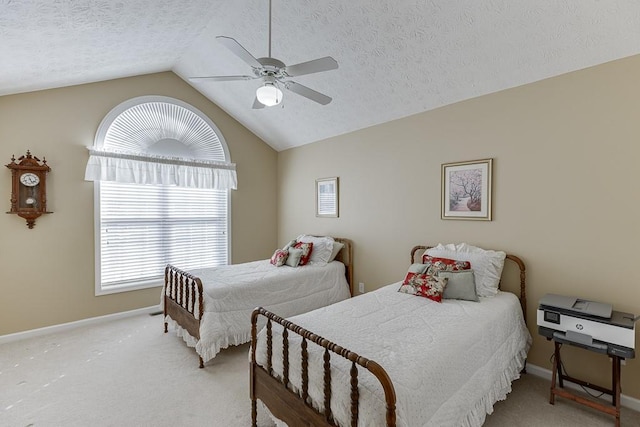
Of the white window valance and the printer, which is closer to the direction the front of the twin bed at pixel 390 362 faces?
the white window valance

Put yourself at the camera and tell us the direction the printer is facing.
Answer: facing the viewer and to the left of the viewer

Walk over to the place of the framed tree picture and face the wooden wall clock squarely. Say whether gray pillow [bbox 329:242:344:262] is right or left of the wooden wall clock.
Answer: right

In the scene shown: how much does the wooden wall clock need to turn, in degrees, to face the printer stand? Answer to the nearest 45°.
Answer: approximately 45° to its left

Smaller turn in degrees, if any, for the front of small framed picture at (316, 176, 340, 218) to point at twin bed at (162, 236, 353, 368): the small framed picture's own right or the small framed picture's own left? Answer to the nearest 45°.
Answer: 0° — it already faces it

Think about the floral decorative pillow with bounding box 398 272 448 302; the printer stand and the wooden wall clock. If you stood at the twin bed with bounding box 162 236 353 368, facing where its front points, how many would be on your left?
2

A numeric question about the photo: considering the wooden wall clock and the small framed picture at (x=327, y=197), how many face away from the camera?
0

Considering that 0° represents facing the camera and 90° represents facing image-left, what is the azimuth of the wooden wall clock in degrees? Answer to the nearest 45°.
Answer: approximately 0°

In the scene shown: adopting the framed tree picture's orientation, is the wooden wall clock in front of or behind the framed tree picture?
in front

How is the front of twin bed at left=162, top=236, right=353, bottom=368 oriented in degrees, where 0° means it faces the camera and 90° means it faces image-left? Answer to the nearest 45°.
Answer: approximately 45°
